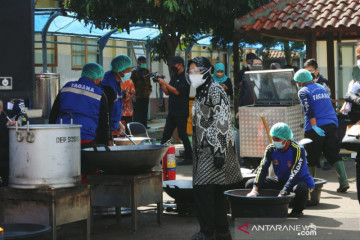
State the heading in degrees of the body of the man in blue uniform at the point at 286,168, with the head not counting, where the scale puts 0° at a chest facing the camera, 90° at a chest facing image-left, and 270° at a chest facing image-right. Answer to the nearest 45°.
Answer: approximately 45°

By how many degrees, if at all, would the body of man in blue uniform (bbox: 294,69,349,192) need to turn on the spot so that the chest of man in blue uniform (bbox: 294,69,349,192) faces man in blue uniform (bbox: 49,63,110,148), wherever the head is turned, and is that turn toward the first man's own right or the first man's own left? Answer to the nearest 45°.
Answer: approximately 90° to the first man's own left

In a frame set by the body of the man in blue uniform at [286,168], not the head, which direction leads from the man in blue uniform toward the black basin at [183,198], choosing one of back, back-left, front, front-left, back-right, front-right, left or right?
front-right

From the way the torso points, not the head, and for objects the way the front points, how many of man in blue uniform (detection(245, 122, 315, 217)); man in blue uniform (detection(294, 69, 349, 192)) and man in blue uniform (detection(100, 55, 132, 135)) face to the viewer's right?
1

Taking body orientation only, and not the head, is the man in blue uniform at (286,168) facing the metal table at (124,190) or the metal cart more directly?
the metal table

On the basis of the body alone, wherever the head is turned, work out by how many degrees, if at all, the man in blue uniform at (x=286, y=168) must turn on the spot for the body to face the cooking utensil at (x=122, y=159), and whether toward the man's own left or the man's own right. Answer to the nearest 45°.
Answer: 0° — they already face it

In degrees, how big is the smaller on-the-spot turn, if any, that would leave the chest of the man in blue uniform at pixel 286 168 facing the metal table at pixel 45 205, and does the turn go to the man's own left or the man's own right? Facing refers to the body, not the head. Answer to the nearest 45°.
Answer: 0° — they already face it

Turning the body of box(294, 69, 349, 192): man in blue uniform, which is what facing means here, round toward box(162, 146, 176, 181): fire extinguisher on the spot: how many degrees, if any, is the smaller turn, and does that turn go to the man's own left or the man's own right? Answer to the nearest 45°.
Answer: approximately 90° to the man's own left
